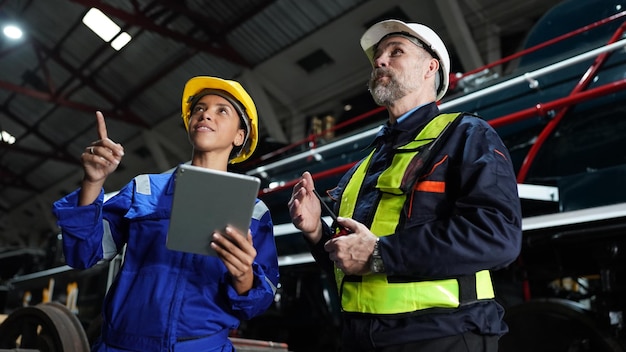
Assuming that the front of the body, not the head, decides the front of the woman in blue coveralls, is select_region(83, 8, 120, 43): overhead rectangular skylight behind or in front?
behind

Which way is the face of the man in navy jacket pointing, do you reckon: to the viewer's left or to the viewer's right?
to the viewer's left

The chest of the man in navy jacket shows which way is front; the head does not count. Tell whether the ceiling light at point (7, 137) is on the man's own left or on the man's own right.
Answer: on the man's own right

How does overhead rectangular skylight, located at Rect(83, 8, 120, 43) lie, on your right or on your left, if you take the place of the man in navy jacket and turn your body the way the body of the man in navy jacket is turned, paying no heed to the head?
on your right

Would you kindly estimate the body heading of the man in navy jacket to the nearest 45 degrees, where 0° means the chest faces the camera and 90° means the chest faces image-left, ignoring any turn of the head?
approximately 45°

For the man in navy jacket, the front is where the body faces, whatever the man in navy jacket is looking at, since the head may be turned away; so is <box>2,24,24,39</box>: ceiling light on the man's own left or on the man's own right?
on the man's own right

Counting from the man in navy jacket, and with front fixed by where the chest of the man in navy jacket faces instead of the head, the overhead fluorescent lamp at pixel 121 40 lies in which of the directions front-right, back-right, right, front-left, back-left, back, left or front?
right

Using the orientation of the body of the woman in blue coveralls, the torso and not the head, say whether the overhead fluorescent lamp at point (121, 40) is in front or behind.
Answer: behind

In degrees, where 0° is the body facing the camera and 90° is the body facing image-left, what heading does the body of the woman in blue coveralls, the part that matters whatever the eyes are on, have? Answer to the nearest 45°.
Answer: approximately 0°

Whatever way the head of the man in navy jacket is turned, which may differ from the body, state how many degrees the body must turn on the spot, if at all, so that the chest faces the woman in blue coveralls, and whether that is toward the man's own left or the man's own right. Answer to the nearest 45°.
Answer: approximately 45° to the man's own right

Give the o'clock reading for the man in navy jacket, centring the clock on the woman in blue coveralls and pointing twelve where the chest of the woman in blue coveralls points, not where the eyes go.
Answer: The man in navy jacket is roughly at 10 o'clock from the woman in blue coveralls.

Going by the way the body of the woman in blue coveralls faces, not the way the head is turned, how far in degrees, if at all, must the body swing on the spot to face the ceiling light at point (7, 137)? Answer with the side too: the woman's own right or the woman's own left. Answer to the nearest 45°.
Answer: approximately 180°
